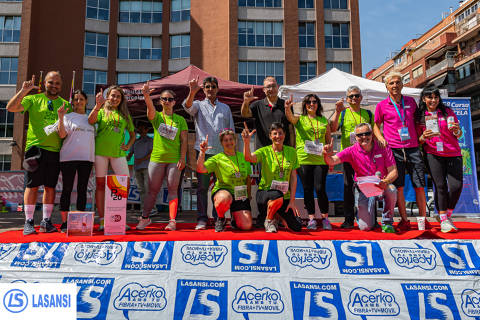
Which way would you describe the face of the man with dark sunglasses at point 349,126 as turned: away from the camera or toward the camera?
toward the camera

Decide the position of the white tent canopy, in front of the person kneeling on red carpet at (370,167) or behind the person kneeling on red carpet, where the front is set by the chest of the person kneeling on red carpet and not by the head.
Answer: behind

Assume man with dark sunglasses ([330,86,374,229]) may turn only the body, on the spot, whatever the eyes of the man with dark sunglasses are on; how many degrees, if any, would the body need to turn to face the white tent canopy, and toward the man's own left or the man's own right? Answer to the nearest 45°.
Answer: approximately 180°

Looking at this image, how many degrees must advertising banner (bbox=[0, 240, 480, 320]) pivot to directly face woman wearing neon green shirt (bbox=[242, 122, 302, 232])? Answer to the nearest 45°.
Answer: approximately 180°

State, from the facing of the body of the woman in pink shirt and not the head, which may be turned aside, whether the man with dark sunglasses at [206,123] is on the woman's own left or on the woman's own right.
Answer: on the woman's own right

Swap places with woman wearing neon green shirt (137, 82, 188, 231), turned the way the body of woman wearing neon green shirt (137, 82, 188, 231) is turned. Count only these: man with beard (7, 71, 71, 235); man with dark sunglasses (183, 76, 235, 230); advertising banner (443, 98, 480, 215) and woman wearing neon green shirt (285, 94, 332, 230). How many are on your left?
3

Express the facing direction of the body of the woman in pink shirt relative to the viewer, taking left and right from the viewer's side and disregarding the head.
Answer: facing the viewer

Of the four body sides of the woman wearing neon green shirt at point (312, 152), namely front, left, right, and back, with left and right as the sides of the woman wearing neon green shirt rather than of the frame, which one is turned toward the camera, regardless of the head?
front

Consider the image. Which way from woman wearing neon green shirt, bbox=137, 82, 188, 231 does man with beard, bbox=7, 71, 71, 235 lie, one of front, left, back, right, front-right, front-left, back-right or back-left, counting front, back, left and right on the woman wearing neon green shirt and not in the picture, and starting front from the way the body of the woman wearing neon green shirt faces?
right

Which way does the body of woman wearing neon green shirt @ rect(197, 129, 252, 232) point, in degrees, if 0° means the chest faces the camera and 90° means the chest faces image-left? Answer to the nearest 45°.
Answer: approximately 0°

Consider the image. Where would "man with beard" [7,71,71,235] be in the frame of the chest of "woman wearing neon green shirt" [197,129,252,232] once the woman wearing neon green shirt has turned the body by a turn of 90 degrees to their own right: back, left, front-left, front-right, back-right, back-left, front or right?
front

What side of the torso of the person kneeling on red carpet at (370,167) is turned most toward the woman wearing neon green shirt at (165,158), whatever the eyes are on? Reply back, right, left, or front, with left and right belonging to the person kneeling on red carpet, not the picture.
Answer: right

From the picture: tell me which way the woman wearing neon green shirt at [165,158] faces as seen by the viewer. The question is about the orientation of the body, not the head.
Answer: toward the camera

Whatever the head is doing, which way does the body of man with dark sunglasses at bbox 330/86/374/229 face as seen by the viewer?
toward the camera

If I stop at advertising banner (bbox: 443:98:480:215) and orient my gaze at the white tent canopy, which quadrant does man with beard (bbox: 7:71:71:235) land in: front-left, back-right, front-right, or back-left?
front-left

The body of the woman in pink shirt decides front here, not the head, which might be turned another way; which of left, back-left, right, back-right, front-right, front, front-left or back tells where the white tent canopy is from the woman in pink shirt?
back-right
